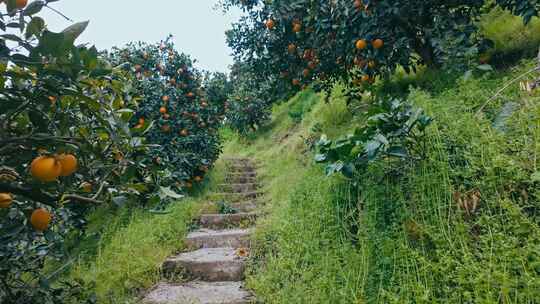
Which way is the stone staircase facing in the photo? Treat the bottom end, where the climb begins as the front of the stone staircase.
toward the camera

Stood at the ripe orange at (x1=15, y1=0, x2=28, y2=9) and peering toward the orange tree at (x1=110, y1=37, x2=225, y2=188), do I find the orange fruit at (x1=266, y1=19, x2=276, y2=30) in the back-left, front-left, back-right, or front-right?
front-right

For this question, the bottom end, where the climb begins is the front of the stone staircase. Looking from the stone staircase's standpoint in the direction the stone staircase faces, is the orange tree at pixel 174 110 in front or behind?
behind

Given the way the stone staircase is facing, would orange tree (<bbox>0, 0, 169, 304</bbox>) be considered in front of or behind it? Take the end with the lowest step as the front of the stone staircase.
in front

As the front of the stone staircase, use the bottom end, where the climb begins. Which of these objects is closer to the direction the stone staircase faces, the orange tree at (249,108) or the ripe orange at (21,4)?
the ripe orange

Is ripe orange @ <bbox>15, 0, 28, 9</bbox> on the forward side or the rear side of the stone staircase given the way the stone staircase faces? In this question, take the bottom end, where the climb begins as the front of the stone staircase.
on the forward side

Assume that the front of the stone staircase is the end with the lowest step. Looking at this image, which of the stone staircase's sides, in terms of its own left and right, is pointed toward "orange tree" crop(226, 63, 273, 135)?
back

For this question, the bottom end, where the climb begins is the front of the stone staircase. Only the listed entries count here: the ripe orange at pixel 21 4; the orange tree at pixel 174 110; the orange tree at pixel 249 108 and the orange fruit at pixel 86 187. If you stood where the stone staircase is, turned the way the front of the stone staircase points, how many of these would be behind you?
2

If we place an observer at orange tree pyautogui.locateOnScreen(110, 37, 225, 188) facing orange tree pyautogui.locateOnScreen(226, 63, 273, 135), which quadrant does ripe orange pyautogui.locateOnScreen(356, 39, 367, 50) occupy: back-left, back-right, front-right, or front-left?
back-right

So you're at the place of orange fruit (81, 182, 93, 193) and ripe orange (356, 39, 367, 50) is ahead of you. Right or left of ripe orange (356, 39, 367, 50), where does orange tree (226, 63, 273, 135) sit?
left

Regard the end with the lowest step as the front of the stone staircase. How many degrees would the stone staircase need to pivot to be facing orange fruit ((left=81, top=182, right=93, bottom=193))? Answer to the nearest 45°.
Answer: approximately 45° to its right

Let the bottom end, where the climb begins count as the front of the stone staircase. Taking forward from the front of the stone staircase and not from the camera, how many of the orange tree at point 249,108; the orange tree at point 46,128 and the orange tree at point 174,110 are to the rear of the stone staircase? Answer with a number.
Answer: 2
